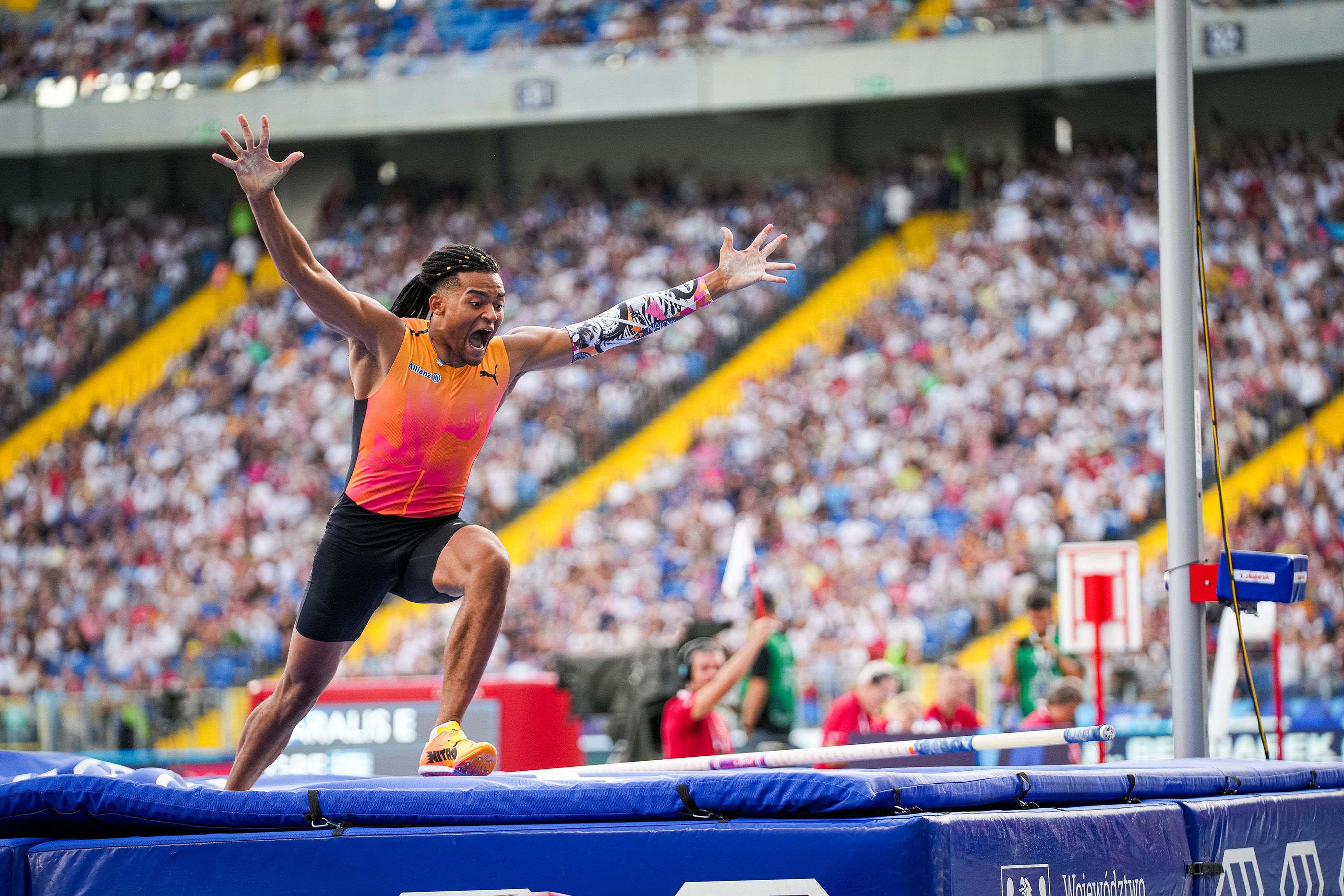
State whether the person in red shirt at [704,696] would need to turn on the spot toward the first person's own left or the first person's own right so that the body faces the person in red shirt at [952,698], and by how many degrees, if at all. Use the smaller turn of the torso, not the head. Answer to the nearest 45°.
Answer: approximately 90° to the first person's own left

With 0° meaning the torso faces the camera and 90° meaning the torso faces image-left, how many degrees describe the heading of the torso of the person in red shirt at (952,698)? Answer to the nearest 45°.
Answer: approximately 0°

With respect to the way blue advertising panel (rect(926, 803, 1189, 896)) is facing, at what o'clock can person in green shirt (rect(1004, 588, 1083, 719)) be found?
The person in green shirt is roughly at 6 o'clock from the blue advertising panel.

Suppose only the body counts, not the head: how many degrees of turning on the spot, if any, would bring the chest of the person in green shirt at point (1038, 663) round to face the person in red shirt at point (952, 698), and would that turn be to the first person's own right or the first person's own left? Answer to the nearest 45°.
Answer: approximately 45° to the first person's own right

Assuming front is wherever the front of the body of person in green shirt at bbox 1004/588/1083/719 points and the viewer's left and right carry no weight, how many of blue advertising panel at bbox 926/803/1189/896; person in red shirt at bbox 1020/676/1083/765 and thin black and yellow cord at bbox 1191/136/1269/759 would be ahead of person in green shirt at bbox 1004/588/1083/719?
3

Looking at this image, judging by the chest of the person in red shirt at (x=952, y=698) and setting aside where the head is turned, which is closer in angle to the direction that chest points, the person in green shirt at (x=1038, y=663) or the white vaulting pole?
the white vaulting pole
